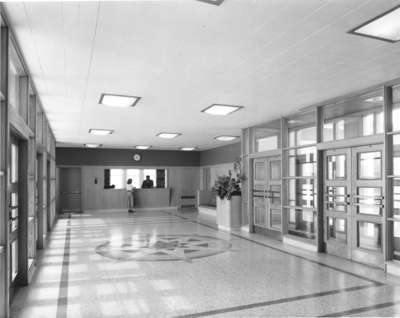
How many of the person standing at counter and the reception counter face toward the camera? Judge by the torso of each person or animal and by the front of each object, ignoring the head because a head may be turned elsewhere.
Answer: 1

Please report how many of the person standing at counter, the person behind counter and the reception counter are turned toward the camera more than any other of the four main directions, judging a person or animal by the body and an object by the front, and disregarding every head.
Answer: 2

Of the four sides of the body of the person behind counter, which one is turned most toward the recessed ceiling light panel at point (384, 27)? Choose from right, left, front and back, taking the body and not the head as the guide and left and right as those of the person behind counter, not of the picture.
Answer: front

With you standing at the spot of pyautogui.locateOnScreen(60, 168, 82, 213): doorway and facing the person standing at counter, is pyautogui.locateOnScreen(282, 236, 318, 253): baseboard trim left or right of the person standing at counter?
right

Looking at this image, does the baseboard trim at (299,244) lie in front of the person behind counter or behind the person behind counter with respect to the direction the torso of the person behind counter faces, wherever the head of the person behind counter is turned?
in front

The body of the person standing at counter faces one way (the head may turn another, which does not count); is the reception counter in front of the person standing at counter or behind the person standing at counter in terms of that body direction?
in front

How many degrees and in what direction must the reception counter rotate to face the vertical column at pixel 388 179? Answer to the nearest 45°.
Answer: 0° — it already faces it

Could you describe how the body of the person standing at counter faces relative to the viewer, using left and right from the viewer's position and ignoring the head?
facing away from the viewer and to the right of the viewer

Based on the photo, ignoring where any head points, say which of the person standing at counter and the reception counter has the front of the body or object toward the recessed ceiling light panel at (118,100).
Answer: the reception counter

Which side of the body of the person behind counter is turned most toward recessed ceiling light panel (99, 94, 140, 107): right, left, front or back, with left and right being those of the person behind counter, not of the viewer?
front
